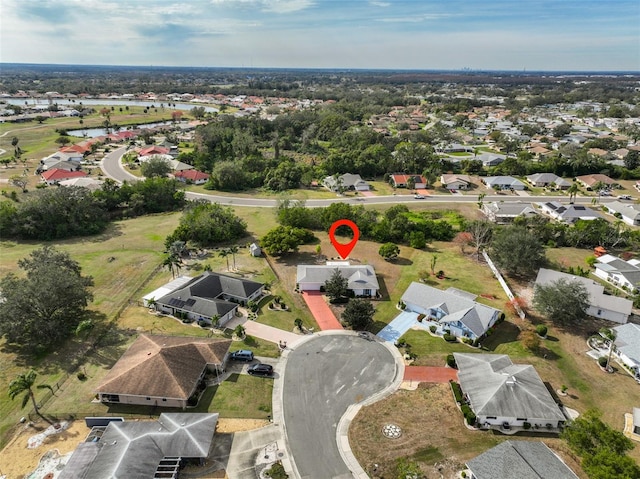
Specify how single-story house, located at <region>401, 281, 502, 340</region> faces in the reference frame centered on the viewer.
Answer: facing the viewer and to the left of the viewer

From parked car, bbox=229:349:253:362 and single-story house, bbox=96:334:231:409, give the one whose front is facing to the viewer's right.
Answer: the single-story house

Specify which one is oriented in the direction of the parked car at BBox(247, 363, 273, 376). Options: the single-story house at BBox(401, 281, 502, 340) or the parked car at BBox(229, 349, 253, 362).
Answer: the single-story house

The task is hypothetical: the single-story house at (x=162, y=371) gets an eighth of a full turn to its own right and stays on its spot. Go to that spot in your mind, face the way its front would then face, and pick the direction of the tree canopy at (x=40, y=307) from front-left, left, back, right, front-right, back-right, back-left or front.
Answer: back

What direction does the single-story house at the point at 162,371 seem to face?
to the viewer's right

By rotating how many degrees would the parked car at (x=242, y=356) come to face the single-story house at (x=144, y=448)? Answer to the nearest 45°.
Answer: approximately 45° to its left

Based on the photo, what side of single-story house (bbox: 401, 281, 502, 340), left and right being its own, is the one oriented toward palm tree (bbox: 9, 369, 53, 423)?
front

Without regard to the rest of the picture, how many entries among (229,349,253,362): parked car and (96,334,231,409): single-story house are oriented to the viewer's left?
1

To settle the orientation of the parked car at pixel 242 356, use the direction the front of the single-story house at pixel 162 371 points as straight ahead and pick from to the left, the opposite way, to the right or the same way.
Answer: the opposite way

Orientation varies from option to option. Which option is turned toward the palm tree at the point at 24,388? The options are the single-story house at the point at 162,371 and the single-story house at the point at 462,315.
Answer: the single-story house at the point at 462,315

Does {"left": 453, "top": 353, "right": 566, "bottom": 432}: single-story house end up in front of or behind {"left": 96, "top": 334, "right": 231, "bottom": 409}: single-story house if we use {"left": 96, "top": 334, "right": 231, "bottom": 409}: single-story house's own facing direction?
in front

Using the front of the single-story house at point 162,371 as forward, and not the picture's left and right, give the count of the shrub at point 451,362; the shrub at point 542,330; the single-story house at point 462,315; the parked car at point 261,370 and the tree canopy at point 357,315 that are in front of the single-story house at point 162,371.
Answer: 5

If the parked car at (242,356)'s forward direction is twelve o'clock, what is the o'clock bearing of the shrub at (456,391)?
The shrub is roughly at 7 o'clock from the parked car.

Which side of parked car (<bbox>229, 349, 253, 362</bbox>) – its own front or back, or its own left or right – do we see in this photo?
left

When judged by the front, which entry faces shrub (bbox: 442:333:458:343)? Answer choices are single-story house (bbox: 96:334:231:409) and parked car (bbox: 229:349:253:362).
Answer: the single-story house

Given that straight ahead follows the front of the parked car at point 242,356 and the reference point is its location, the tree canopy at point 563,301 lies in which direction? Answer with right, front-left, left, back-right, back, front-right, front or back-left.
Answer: back

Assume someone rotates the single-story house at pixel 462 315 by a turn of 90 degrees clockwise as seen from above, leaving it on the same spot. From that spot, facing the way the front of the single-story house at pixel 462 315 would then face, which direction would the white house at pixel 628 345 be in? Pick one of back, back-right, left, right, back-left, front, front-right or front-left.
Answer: back-right
